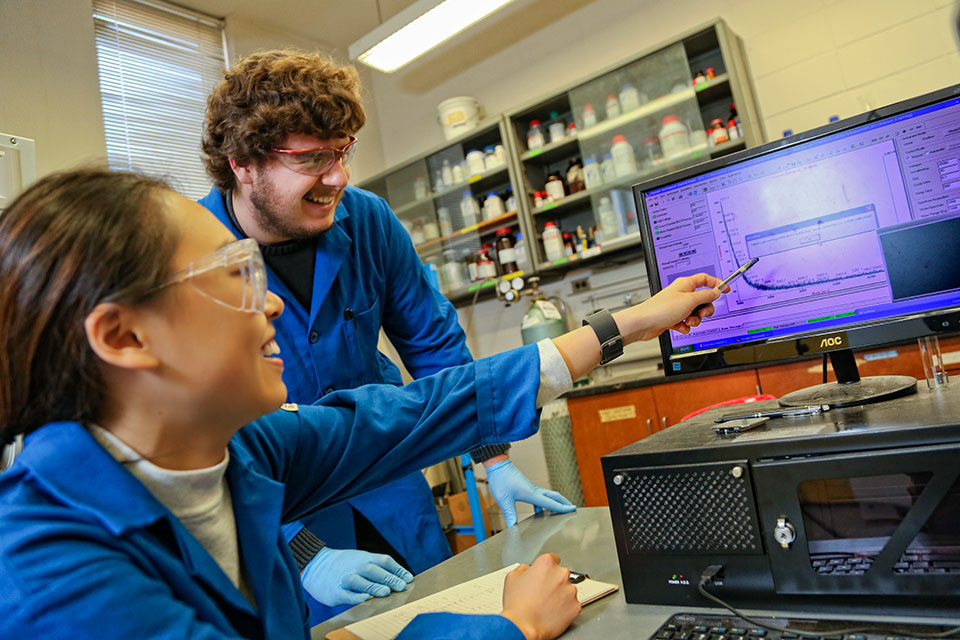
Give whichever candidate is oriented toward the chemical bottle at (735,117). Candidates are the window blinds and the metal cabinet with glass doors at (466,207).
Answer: the window blinds

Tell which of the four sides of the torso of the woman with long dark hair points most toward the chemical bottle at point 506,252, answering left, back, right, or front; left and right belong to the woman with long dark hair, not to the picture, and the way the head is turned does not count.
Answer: left

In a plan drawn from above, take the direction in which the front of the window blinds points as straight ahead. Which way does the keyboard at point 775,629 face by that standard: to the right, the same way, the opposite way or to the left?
to the right

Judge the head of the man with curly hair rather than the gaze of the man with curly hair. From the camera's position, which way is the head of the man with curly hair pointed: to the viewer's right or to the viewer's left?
to the viewer's right

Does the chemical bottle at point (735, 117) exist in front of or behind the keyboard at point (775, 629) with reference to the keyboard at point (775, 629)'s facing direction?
behind

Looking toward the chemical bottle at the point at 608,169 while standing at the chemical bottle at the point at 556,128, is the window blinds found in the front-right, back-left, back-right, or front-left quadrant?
back-right

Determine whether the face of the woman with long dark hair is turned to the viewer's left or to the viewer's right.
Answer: to the viewer's right

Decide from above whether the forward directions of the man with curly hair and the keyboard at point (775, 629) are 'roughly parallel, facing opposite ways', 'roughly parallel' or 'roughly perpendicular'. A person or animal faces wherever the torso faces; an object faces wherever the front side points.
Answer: roughly perpendicular

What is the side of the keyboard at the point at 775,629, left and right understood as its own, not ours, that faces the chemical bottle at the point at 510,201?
back

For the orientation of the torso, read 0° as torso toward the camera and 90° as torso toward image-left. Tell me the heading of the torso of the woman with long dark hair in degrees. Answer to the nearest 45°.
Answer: approximately 270°
